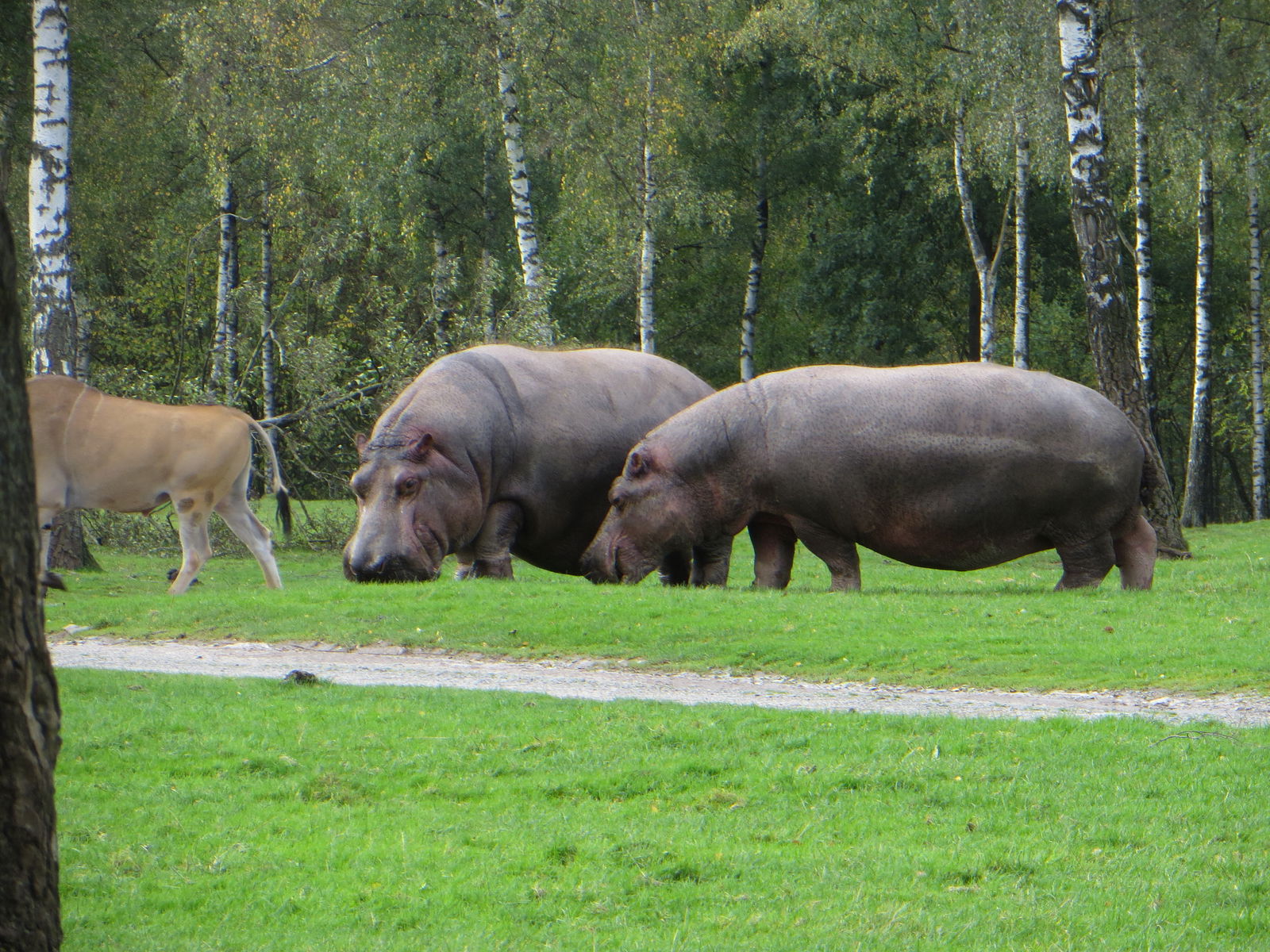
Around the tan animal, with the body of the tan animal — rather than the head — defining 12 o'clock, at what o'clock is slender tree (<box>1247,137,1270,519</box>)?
The slender tree is roughly at 5 o'clock from the tan animal.

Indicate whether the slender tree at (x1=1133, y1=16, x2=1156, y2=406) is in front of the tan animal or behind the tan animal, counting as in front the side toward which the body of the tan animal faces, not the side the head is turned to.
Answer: behind

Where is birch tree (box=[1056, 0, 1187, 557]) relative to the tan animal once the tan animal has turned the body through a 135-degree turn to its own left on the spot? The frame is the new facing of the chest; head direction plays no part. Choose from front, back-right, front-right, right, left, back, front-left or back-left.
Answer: front-left

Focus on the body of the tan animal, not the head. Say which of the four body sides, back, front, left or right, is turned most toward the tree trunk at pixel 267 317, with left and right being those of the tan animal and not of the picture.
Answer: right

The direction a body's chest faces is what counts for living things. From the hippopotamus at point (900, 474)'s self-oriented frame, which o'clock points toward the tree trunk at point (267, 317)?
The tree trunk is roughly at 2 o'clock from the hippopotamus.

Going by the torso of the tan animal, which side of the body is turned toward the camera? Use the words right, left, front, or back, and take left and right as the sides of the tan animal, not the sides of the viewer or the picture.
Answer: left

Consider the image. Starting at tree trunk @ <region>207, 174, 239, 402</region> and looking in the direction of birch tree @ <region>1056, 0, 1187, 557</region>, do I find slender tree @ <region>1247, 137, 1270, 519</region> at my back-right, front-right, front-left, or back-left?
front-left

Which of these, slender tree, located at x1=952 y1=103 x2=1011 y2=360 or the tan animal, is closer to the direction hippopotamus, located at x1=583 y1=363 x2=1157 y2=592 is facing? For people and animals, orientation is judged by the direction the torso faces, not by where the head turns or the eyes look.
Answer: the tan animal

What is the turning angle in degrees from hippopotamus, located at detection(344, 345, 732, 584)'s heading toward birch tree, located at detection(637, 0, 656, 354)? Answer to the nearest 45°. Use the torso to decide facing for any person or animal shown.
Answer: approximately 135° to its right

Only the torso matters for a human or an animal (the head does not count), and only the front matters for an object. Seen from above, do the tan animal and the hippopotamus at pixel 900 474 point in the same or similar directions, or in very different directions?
same or similar directions

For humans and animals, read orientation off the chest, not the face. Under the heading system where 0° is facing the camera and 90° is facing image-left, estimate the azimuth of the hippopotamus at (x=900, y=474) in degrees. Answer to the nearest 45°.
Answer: approximately 90°
